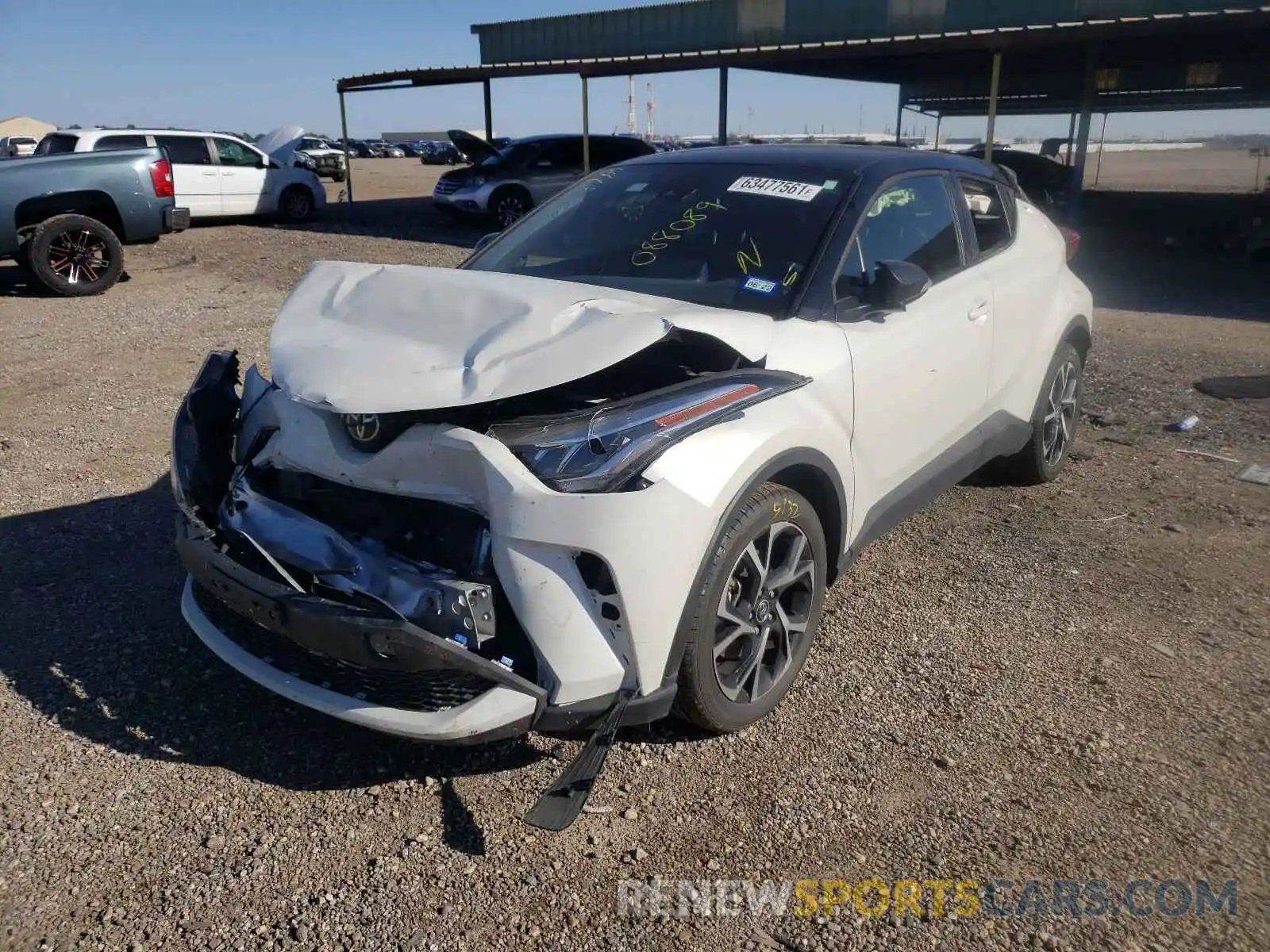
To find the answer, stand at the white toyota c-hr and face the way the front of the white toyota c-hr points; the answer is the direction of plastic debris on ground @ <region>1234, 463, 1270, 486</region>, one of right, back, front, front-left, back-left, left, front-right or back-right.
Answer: back

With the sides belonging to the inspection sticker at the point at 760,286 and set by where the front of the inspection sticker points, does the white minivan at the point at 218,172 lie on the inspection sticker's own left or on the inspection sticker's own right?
on the inspection sticker's own right

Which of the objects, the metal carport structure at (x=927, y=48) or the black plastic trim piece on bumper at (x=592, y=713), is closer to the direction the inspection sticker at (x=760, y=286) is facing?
the black plastic trim piece on bumper

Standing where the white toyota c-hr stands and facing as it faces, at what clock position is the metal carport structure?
The metal carport structure is roughly at 5 o'clock from the white toyota c-hr.

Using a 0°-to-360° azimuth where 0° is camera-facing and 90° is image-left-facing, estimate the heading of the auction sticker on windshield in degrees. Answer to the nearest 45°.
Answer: approximately 45°

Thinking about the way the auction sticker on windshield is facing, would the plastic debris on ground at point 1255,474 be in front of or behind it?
behind

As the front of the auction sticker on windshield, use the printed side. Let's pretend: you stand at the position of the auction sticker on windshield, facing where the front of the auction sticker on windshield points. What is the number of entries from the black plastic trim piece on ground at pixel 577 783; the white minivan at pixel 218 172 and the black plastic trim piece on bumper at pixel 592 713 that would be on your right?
1

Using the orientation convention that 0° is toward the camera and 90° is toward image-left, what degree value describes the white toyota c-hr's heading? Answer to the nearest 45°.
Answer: approximately 45°

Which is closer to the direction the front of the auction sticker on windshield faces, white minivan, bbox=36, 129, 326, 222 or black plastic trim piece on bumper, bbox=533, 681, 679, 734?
the black plastic trim piece on bumper

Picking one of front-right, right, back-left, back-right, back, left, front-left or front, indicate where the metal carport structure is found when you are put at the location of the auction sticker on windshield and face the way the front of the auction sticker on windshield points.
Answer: back-right

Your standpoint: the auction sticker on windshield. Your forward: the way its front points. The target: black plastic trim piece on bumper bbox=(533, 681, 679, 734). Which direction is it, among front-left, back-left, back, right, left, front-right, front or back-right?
front-left

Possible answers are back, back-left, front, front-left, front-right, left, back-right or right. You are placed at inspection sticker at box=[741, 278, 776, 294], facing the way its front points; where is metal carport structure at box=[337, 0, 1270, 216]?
back-right
